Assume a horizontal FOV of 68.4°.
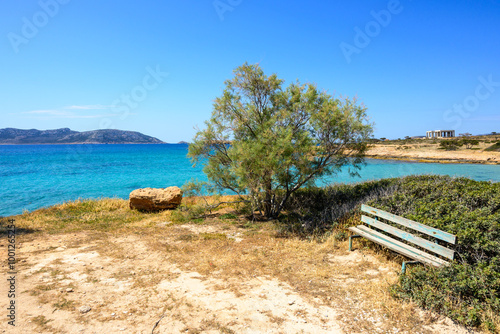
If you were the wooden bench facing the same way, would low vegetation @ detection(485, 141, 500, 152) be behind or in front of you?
behind

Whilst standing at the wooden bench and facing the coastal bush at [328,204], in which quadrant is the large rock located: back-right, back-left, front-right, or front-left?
front-left

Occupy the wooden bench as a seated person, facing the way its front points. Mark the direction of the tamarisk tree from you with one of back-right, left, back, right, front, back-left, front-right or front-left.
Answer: right

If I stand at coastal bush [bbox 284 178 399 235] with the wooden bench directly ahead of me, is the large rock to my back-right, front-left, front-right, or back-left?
back-right

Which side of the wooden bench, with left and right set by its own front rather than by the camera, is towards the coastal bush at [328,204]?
right

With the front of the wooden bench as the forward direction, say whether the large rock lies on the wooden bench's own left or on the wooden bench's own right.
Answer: on the wooden bench's own right

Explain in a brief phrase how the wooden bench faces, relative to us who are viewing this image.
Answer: facing the viewer and to the left of the viewer
